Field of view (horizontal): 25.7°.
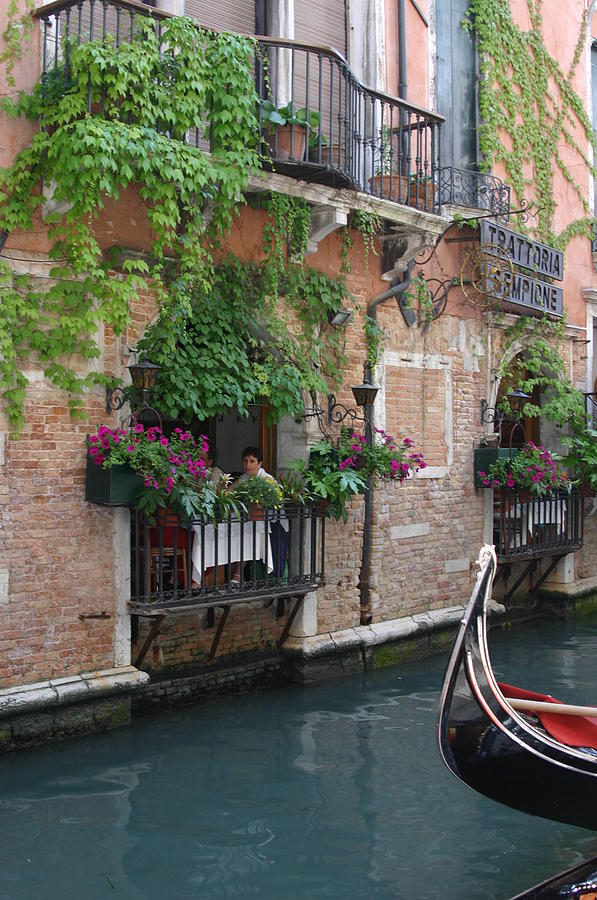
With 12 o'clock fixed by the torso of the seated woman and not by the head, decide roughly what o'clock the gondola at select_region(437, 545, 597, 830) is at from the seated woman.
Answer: The gondola is roughly at 10 o'clock from the seated woman.

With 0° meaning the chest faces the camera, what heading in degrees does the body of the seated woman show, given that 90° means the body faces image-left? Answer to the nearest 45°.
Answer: approximately 45°

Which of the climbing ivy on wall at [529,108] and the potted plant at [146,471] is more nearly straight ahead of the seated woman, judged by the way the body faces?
the potted plant
